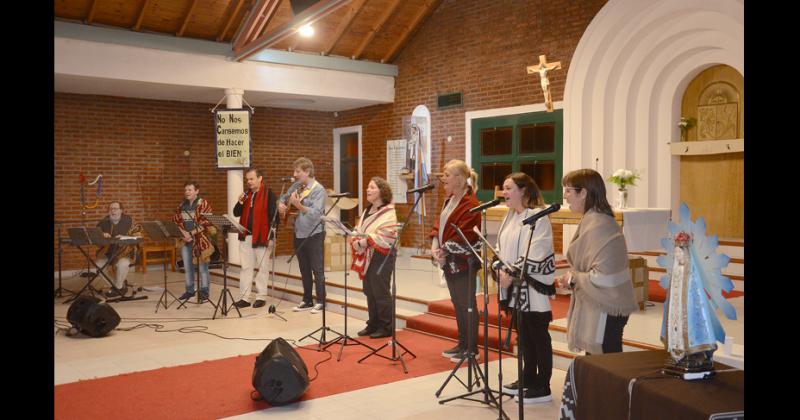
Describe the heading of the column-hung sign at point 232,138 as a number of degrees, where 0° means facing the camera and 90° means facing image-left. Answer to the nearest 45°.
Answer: approximately 0°

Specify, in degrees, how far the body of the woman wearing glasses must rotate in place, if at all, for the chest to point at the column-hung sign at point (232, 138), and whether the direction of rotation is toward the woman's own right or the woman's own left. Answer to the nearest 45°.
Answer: approximately 45° to the woman's own right

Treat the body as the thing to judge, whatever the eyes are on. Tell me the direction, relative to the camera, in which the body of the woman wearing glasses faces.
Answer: to the viewer's left

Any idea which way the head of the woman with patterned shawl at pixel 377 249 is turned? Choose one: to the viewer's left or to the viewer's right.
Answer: to the viewer's left

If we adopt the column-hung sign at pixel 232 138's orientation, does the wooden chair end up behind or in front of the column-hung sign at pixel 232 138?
behind

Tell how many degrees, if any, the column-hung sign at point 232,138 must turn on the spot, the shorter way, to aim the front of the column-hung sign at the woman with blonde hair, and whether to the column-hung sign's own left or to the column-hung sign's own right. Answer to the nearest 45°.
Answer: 0° — it already faces them

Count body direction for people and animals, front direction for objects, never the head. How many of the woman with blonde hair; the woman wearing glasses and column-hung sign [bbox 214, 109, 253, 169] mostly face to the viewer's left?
2

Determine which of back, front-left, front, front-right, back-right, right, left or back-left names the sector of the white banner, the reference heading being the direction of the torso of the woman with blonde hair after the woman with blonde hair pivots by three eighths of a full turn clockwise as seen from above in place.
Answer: front-left
